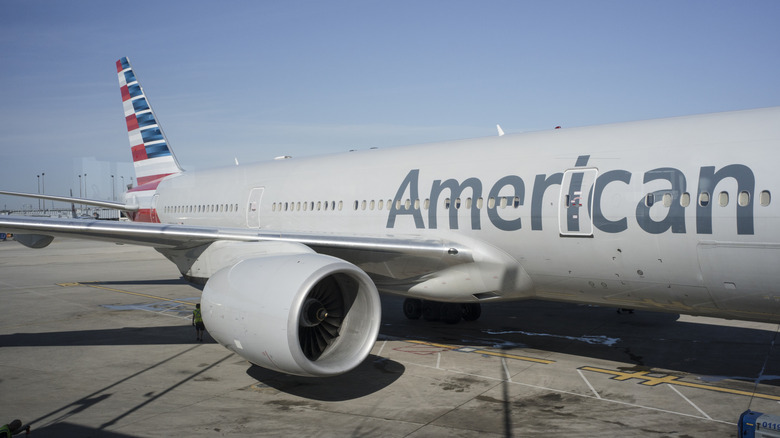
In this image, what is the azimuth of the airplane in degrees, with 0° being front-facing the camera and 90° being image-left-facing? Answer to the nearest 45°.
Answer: approximately 315°
